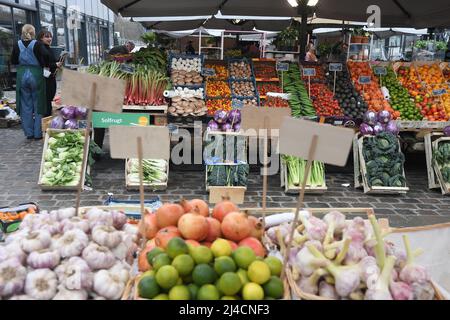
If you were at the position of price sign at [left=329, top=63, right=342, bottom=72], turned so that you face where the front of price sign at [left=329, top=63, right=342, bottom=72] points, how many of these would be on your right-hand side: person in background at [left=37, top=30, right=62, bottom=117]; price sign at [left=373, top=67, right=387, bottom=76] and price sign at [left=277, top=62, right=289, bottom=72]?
2

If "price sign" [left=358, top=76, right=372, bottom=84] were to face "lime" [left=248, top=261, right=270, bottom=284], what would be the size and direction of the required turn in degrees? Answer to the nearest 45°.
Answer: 0° — it already faces it

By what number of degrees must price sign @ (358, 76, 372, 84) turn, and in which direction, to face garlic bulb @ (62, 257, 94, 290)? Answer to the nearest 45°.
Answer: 0° — it already faces it

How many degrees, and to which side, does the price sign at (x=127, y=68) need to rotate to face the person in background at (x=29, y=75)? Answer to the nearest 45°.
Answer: approximately 135° to its right

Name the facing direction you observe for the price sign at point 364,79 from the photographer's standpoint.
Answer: facing the viewer

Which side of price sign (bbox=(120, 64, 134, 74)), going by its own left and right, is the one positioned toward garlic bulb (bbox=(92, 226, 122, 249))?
front

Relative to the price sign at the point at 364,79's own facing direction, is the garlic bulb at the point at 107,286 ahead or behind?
ahead

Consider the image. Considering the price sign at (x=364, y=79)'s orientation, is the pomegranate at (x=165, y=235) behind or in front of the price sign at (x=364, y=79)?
in front
